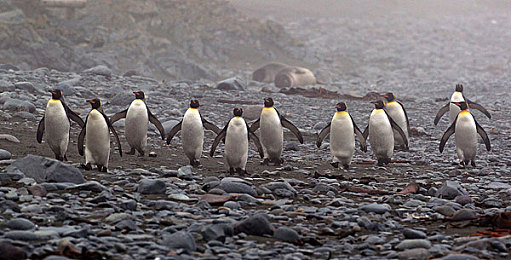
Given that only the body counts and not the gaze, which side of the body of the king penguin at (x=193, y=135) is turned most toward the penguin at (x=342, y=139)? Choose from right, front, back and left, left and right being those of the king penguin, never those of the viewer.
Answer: left

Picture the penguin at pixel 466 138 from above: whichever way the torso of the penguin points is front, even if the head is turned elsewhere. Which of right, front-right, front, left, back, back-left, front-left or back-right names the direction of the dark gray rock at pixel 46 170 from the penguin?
front-right

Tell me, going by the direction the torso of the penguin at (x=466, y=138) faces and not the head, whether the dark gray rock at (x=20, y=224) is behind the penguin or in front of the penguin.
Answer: in front

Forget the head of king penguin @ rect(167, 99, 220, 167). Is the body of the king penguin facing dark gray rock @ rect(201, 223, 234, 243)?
yes

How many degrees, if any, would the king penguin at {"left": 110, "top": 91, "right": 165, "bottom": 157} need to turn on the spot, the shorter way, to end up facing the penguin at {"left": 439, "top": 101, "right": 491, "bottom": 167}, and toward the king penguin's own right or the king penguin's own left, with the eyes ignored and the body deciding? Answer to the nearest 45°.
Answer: approximately 90° to the king penguin's own left

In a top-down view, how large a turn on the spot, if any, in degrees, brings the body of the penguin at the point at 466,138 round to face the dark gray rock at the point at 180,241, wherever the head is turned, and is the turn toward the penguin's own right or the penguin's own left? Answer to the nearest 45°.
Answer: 0° — it already faces it

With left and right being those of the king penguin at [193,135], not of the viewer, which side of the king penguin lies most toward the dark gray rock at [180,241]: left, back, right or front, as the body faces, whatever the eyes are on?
front

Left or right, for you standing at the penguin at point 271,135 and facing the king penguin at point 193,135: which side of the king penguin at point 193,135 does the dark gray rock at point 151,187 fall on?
left

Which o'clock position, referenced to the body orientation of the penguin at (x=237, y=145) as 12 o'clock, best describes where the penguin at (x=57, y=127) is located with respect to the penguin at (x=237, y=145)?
the penguin at (x=57, y=127) is roughly at 3 o'clock from the penguin at (x=237, y=145).

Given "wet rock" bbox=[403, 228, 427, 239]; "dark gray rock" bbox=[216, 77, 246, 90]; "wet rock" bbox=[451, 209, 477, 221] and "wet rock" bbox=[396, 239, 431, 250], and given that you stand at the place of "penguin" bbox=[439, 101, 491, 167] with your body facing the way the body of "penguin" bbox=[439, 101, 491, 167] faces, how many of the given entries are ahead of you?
3

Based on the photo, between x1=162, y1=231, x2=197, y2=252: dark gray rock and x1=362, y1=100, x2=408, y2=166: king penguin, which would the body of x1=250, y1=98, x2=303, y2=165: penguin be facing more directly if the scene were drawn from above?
the dark gray rock
